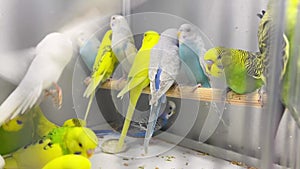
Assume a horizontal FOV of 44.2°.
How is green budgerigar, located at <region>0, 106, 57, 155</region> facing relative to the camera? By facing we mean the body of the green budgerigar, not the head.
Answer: to the viewer's left

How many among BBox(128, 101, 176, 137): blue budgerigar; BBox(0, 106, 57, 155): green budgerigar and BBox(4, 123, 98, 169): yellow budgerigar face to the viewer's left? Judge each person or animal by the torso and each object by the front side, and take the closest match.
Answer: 1

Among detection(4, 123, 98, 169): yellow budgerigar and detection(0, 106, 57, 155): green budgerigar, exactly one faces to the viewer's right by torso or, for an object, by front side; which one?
the yellow budgerigar

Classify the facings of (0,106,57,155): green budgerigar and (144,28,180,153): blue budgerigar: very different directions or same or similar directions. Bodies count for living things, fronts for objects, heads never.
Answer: very different directions

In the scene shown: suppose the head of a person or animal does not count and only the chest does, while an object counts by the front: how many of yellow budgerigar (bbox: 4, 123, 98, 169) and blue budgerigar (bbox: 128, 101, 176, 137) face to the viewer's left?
0
